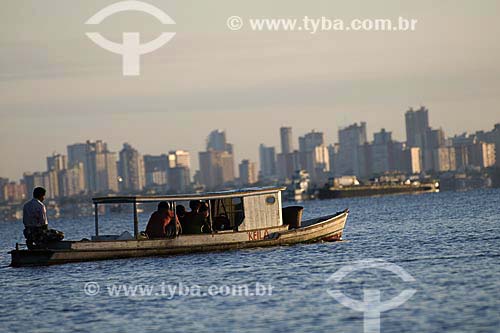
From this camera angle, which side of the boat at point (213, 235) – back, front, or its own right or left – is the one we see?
right
